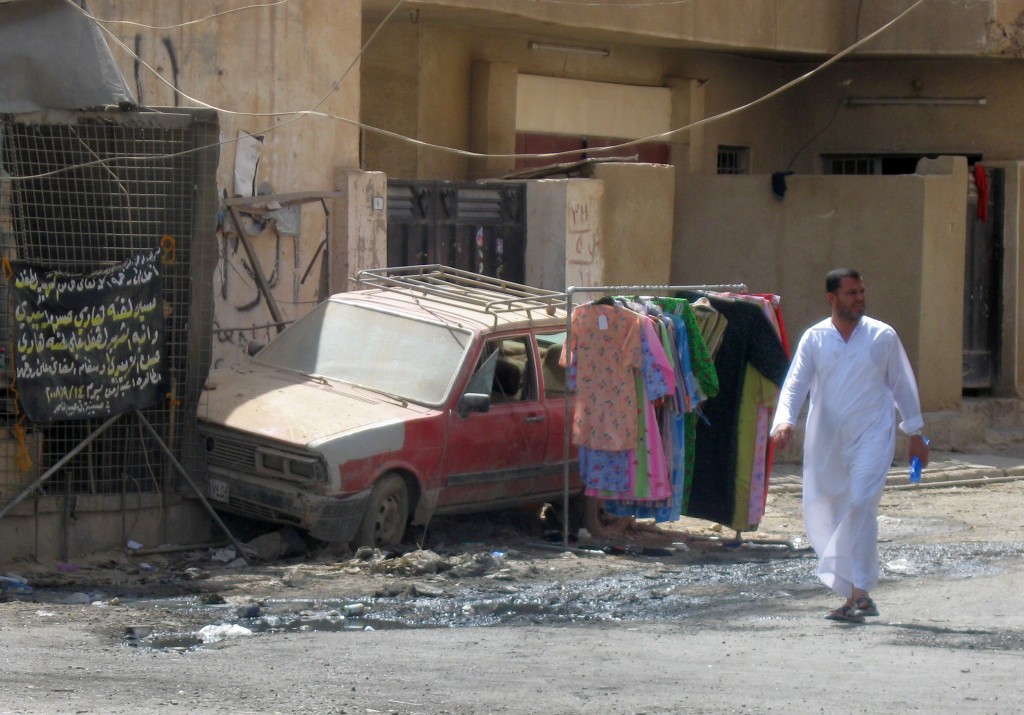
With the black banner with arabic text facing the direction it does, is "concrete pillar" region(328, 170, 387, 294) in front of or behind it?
behind

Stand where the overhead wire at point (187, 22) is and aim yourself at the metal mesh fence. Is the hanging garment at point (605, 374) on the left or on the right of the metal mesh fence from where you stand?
left

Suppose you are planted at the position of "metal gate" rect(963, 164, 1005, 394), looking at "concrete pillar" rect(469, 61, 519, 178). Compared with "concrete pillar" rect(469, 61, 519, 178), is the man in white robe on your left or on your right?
left

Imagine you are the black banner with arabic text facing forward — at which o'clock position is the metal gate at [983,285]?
The metal gate is roughly at 8 o'clock from the black banner with arabic text.

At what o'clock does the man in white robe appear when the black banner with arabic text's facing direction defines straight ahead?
The man in white robe is roughly at 10 o'clock from the black banner with arabic text.

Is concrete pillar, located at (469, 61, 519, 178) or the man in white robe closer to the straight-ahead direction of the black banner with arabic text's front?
the man in white robe

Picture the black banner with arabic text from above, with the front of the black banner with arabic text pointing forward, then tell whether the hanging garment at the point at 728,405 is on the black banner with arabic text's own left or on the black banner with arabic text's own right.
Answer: on the black banner with arabic text's own left

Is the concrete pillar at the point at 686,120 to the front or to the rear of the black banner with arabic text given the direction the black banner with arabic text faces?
to the rear

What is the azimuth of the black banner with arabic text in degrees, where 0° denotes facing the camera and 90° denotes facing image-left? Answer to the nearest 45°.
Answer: approximately 0°
